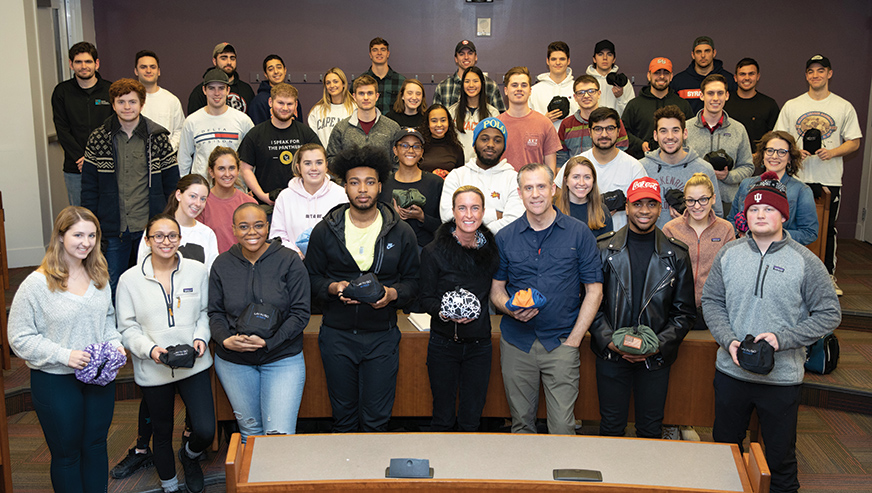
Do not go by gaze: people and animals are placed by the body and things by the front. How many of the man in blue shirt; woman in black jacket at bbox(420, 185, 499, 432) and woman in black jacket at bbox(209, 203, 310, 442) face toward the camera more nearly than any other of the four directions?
3

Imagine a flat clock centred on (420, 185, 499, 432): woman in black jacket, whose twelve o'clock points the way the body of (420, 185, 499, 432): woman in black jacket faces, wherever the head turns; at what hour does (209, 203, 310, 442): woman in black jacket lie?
(209, 203, 310, 442): woman in black jacket is roughly at 3 o'clock from (420, 185, 499, 432): woman in black jacket.

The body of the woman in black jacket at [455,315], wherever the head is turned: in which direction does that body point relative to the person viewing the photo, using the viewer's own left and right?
facing the viewer

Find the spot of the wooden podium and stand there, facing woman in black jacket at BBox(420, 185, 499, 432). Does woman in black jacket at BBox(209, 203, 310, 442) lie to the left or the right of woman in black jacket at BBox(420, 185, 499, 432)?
left

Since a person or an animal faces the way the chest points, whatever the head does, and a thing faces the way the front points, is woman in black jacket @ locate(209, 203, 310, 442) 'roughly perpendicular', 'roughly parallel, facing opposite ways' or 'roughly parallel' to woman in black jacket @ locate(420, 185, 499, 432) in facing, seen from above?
roughly parallel

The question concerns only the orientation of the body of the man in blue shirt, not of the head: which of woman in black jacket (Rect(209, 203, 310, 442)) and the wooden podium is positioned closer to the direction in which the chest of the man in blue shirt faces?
the wooden podium

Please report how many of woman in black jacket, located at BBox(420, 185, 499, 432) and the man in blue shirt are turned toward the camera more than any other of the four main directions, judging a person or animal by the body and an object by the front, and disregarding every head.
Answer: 2

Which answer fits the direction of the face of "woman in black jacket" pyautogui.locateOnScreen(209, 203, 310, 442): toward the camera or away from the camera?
toward the camera

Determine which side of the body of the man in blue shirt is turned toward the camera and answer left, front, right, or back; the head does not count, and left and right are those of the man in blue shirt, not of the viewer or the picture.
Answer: front

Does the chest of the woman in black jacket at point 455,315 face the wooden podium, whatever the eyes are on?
yes

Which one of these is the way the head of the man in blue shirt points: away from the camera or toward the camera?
toward the camera

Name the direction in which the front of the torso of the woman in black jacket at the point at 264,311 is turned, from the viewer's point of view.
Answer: toward the camera

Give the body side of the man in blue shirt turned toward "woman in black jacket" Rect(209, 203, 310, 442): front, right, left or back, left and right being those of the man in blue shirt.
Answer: right

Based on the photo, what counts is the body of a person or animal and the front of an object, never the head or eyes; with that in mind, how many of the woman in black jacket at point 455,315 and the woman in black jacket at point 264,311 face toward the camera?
2
